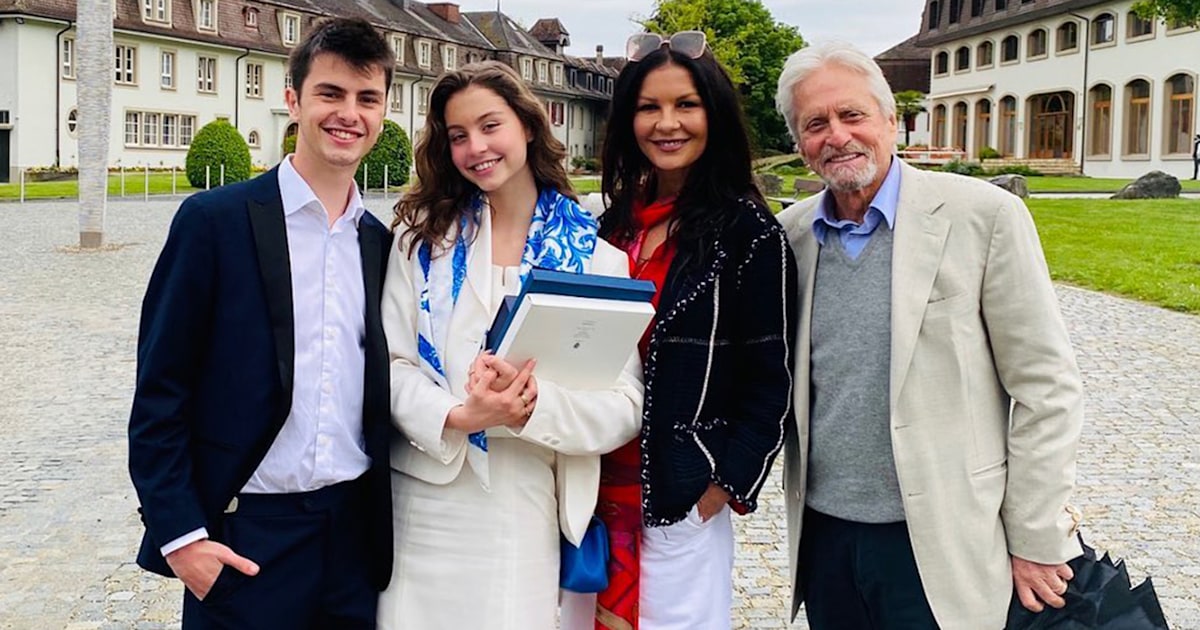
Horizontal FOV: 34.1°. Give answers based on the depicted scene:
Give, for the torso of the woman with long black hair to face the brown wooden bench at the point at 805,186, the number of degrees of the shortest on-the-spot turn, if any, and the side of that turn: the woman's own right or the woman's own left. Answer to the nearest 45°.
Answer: approximately 135° to the woman's own right

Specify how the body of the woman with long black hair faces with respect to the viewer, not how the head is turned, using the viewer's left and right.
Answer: facing the viewer and to the left of the viewer

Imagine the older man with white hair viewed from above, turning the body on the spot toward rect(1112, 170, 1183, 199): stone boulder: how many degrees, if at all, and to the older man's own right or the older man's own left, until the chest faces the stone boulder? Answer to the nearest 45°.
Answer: approximately 135° to the older man's own right

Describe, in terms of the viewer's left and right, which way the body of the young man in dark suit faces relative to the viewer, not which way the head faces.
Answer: facing the viewer and to the right of the viewer

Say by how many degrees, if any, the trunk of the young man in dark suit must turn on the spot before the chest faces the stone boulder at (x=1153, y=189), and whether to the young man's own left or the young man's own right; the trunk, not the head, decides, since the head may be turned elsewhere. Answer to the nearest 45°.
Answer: approximately 90° to the young man's own left

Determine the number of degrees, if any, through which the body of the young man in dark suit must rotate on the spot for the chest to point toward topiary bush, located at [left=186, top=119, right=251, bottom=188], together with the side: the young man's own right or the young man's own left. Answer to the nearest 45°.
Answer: approximately 135° to the young man's own left

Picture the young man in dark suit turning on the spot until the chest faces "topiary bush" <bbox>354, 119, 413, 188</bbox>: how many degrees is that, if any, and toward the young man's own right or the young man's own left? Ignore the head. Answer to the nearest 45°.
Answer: approximately 135° to the young man's own left

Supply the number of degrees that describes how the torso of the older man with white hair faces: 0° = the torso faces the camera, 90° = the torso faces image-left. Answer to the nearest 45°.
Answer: approximately 45°

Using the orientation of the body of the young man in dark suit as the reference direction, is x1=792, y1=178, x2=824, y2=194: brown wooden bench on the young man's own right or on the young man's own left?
on the young man's own left

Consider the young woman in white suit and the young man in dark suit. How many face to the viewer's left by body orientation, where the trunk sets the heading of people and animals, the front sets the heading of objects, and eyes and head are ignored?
0

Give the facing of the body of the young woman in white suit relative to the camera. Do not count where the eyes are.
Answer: toward the camera
